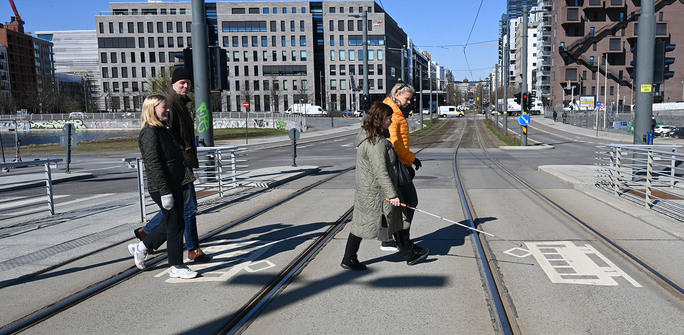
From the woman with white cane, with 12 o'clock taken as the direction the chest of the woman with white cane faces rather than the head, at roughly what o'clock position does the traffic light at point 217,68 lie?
The traffic light is roughly at 8 o'clock from the woman with white cane.

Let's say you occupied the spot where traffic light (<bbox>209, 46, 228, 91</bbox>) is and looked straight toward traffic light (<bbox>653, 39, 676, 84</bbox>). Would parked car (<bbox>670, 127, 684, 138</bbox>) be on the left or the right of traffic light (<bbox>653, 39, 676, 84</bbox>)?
left
